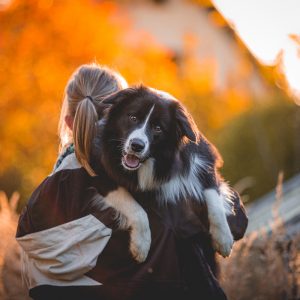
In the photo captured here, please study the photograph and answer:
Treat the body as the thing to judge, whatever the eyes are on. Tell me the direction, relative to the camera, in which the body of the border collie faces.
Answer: toward the camera

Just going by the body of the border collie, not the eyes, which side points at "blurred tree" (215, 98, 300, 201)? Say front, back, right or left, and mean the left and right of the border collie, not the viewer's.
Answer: back
